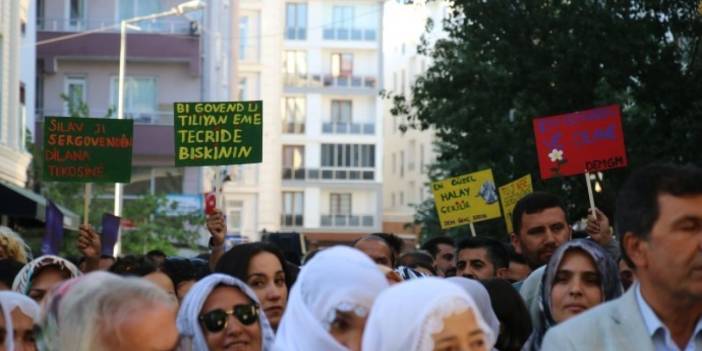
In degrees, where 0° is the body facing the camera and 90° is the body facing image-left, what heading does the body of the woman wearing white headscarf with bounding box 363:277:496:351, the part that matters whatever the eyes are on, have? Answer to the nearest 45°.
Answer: approximately 315°

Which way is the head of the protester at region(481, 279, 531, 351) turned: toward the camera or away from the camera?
away from the camera
